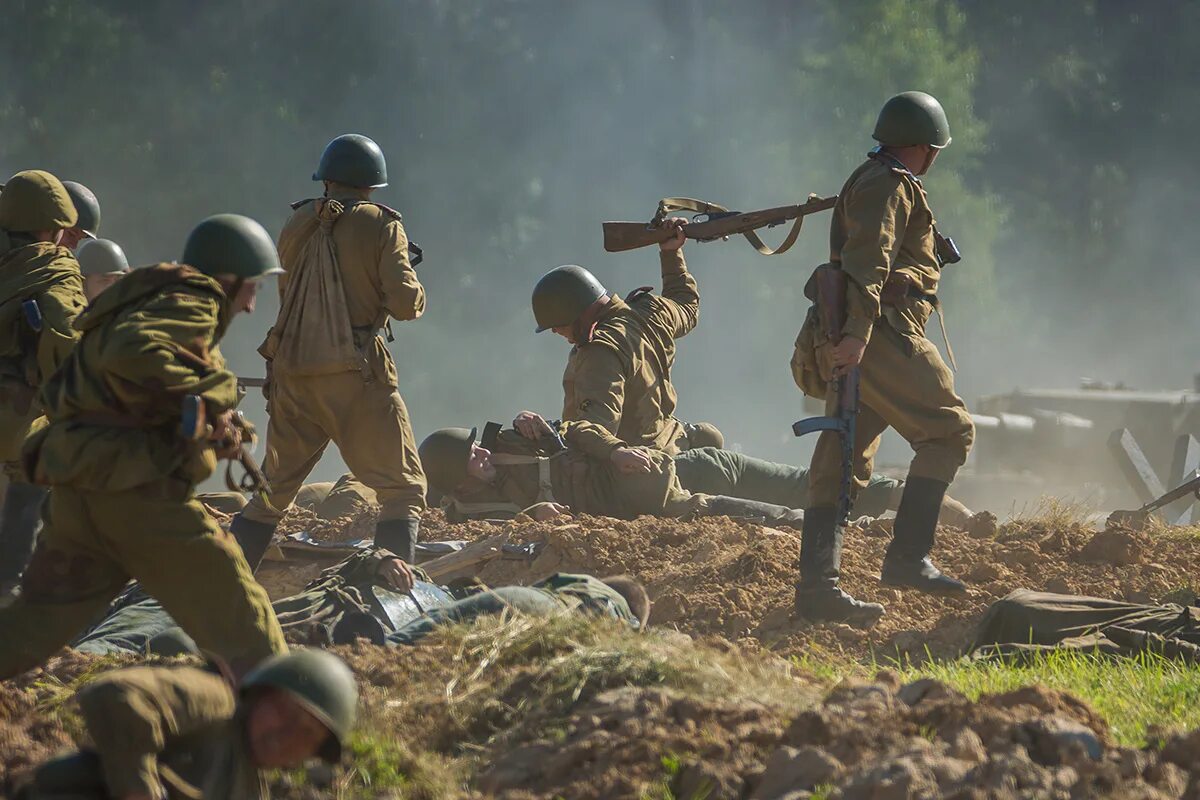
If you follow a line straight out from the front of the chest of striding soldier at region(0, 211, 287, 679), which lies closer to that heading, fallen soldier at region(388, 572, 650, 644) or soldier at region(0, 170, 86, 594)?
the fallen soldier

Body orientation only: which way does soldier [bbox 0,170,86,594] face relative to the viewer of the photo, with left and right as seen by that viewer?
facing away from the viewer and to the right of the viewer

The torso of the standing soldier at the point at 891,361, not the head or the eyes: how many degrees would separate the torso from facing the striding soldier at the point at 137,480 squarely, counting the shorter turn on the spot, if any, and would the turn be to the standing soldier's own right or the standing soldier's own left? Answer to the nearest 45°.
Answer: approximately 135° to the standing soldier's own right

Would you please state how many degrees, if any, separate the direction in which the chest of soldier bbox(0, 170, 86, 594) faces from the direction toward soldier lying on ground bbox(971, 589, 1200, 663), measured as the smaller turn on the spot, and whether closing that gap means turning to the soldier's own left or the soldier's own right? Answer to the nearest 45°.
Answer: approximately 90° to the soldier's own right

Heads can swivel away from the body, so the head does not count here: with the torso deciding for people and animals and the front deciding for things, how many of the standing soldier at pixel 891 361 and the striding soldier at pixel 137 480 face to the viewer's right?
2

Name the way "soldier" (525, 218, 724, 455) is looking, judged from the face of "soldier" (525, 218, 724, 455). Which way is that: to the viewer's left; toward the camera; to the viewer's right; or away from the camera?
to the viewer's left

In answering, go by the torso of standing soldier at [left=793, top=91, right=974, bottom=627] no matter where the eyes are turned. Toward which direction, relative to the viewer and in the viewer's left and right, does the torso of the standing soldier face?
facing to the right of the viewer

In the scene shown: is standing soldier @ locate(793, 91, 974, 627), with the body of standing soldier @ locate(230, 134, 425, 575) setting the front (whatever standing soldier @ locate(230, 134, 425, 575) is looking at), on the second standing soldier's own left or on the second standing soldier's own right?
on the second standing soldier's own right

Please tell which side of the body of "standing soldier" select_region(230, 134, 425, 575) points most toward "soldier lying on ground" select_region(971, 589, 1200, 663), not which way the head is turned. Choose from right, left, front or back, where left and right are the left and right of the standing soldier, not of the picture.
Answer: right

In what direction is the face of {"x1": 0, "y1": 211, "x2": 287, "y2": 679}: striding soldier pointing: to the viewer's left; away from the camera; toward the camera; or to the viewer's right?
to the viewer's right

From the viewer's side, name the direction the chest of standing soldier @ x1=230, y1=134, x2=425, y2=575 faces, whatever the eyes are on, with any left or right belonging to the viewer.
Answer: facing away from the viewer and to the right of the viewer

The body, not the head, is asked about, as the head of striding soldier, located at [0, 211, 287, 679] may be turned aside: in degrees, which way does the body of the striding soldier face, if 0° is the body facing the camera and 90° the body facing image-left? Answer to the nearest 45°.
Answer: approximately 270°
